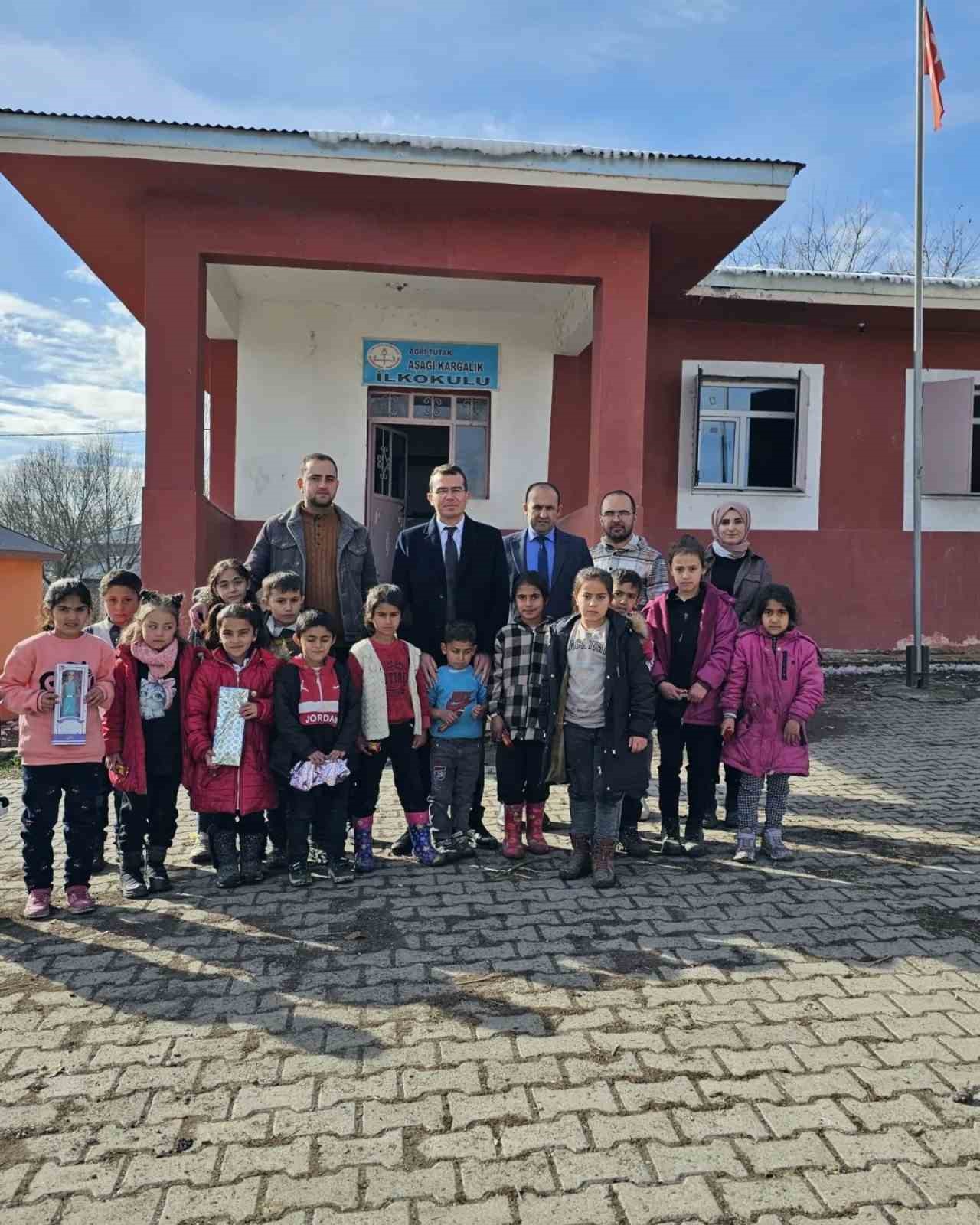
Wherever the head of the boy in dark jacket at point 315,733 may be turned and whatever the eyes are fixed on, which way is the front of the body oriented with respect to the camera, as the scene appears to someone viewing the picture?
toward the camera

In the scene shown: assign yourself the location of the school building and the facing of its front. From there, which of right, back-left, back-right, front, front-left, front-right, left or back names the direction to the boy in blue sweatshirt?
front

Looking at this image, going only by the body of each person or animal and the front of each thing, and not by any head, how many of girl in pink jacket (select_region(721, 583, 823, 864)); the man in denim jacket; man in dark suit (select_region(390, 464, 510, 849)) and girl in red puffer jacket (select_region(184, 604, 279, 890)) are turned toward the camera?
4

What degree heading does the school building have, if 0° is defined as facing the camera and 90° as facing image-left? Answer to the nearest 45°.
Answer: approximately 0°

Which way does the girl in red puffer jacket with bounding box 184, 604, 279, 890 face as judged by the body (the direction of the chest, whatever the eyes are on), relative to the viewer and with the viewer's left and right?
facing the viewer

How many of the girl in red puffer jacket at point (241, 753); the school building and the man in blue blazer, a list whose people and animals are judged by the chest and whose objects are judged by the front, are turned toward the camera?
3

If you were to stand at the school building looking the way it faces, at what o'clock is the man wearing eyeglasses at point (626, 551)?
The man wearing eyeglasses is roughly at 12 o'clock from the school building.

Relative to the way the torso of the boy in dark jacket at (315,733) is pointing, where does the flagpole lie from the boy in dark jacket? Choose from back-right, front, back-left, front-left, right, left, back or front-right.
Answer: back-left

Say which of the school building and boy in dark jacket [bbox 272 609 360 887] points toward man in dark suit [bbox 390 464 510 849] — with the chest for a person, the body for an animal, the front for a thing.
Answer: the school building

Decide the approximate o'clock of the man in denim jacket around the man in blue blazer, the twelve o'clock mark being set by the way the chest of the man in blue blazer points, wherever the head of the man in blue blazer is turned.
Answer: The man in denim jacket is roughly at 3 o'clock from the man in blue blazer.

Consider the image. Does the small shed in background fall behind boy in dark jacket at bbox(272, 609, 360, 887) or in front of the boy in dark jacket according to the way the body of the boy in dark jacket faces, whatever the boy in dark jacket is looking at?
behind
